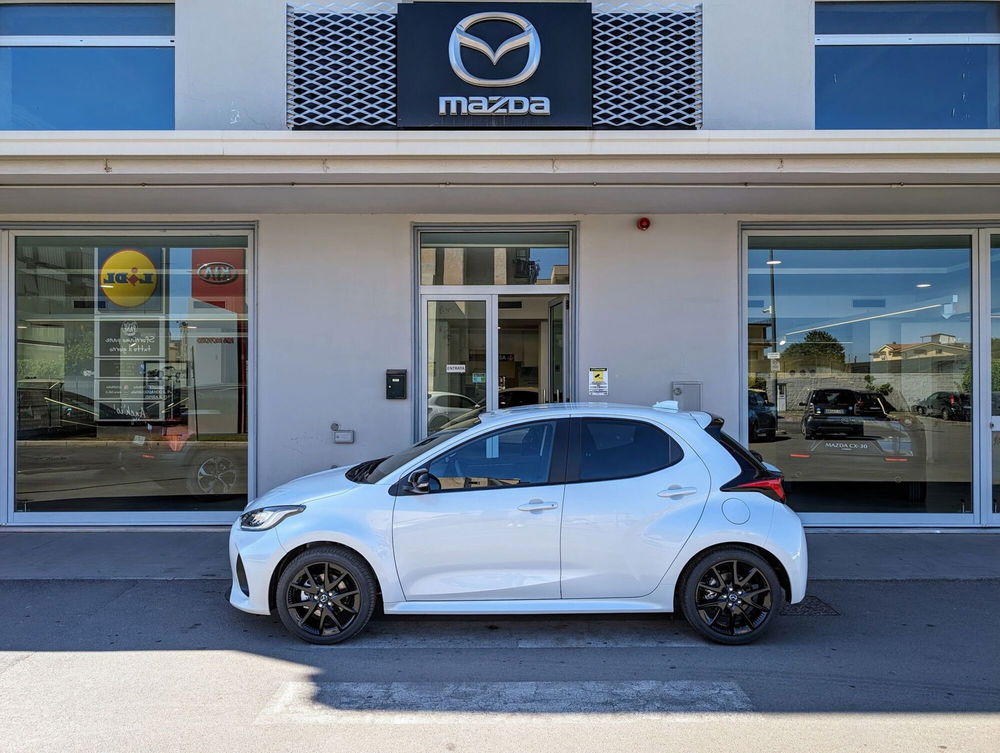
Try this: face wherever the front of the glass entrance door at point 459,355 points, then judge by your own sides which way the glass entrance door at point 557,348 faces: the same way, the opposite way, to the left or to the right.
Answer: to the right

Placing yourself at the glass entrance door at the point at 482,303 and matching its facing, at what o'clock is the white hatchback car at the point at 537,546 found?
The white hatchback car is roughly at 12 o'clock from the glass entrance door.

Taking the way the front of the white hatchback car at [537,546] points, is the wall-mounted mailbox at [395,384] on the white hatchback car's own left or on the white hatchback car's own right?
on the white hatchback car's own right

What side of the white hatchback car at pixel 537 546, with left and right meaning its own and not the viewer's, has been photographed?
left

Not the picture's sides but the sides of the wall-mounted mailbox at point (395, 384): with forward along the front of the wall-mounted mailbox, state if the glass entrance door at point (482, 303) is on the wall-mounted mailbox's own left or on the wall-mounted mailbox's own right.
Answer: on the wall-mounted mailbox's own left

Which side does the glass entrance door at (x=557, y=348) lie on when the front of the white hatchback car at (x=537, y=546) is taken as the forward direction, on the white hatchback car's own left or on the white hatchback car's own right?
on the white hatchback car's own right
